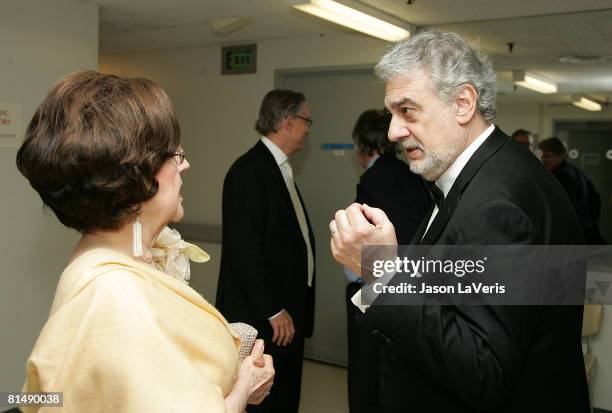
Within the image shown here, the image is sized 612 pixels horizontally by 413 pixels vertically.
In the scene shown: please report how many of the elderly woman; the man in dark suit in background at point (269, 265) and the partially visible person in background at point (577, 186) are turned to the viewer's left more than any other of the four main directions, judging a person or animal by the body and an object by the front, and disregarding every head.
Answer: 1

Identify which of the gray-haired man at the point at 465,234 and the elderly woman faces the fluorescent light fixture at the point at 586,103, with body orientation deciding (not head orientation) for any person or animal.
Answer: the elderly woman

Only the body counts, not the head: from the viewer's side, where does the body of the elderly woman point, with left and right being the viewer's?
facing away from the viewer and to the right of the viewer

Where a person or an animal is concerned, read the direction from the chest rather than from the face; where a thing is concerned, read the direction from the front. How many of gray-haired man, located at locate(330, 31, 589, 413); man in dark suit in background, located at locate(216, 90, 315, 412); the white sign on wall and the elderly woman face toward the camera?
1

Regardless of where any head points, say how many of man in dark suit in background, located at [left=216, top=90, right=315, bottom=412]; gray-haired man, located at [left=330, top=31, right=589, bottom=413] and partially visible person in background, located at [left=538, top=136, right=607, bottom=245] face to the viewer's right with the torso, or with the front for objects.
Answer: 1

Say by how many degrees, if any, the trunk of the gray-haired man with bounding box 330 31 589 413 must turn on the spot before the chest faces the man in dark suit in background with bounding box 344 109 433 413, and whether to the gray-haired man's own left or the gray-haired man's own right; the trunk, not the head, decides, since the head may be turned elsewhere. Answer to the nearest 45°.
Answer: approximately 90° to the gray-haired man's own right

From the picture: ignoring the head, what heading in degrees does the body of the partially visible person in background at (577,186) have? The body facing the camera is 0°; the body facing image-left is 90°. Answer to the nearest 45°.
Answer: approximately 90°

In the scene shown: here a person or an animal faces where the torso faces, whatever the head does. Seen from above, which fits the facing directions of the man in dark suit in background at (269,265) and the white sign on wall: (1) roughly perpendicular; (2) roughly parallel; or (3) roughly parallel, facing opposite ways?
roughly perpendicular

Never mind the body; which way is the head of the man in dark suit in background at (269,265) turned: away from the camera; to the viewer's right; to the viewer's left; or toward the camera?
to the viewer's right

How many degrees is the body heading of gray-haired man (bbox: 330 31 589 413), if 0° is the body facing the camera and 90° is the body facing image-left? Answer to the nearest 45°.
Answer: approximately 90°

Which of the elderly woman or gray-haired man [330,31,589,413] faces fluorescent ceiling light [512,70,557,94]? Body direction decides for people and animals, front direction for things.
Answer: the elderly woman

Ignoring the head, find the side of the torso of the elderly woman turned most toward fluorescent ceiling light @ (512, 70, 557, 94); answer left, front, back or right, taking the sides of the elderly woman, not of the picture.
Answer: front

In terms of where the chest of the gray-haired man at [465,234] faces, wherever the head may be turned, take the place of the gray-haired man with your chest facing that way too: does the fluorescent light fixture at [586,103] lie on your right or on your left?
on your right

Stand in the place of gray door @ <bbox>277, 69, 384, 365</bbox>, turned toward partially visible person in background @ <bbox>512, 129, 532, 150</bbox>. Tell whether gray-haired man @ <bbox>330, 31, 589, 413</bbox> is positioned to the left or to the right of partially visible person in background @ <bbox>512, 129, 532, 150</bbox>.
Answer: right
